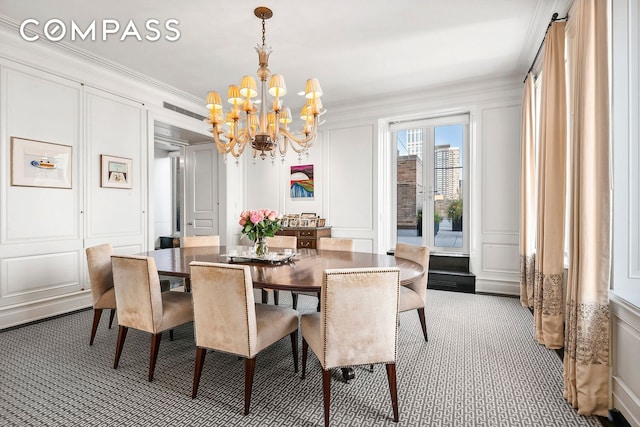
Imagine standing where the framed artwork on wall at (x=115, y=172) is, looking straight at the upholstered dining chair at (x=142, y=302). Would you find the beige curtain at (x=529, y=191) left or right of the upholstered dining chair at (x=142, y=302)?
left

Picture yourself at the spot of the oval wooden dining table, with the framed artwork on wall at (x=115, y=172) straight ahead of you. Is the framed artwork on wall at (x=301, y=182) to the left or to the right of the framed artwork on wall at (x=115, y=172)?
right

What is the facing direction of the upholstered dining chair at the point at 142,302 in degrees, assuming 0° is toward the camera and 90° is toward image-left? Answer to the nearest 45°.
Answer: approximately 225°

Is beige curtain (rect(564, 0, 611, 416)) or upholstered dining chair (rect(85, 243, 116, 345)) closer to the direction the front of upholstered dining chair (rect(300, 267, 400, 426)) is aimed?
the upholstered dining chair

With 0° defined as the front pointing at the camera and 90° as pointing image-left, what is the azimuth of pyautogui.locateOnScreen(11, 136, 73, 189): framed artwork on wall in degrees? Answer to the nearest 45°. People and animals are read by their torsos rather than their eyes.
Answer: approximately 315°

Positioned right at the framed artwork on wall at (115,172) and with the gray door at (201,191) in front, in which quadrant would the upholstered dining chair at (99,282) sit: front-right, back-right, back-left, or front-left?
back-right

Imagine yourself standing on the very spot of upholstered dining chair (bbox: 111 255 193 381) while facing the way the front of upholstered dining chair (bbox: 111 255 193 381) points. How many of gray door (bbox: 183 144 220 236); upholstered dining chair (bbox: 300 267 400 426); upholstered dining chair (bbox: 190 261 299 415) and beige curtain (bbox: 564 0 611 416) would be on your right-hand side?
3

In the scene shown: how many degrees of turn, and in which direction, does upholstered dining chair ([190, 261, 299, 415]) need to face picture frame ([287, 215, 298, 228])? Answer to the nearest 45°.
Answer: approximately 45° to its left

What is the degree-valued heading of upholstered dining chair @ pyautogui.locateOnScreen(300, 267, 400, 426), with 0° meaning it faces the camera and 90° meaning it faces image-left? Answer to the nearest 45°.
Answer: approximately 135°
